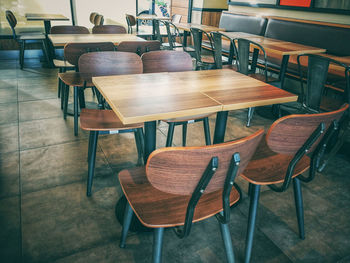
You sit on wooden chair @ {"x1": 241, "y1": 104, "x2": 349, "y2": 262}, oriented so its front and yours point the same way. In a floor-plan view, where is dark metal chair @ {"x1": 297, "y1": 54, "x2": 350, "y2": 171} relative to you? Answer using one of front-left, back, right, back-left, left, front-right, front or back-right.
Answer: front-right

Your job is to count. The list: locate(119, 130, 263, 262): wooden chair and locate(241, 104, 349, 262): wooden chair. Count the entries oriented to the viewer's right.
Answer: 0

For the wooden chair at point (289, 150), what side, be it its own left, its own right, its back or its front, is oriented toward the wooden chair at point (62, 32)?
front

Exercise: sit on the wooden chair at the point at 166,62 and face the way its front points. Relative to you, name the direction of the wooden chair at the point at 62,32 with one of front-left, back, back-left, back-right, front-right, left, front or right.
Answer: back

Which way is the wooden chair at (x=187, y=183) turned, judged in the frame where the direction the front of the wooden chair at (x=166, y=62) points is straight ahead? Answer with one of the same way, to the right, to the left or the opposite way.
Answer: the opposite way

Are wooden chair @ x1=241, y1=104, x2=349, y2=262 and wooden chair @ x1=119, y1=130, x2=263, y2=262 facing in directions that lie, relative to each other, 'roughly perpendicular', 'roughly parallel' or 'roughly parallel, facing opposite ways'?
roughly parallel

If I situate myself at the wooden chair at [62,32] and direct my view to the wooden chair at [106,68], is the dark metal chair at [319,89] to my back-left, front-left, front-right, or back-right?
front-left

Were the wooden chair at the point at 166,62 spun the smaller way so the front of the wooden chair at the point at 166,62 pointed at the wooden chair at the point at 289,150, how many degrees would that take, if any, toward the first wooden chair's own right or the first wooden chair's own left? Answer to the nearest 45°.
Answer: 0° — it already faces it

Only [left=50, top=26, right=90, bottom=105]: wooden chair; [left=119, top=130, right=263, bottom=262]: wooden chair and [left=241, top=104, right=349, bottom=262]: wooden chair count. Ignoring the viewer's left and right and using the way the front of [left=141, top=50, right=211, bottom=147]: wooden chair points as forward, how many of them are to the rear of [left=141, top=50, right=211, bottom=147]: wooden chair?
1

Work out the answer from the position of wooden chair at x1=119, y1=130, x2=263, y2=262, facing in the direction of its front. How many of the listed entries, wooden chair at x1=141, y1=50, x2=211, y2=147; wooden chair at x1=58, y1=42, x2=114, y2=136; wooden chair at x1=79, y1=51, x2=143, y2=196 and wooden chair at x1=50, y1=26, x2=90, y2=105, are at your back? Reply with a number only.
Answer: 0

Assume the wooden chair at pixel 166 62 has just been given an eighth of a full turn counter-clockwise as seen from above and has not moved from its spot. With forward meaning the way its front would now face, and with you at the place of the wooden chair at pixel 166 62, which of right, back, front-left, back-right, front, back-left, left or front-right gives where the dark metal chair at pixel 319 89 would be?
front

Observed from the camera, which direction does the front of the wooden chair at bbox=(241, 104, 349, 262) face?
facing away from the viewer and to the left of the viewer

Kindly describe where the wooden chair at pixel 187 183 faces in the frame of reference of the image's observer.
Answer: facing away from the viewer and to the left of the viewer

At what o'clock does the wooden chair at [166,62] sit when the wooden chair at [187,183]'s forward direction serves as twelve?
the wooden chair at [166,62] is roughly at 1 o'clock from the wooden chair at [187,183].

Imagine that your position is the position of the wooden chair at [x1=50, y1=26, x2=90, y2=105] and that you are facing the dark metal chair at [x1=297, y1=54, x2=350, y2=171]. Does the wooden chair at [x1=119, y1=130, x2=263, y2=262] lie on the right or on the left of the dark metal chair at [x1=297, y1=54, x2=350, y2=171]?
right

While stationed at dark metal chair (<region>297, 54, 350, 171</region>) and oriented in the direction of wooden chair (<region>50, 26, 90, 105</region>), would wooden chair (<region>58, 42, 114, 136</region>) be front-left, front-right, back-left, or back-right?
front-left

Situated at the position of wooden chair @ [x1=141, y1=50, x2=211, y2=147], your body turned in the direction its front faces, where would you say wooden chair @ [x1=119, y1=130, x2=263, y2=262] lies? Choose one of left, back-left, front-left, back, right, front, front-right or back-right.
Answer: front-right

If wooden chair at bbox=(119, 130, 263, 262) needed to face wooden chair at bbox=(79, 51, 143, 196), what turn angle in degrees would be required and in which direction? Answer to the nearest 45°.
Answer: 0° — it already faces it

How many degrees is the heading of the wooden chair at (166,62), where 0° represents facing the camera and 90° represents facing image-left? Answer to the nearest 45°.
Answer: approximately 315°
